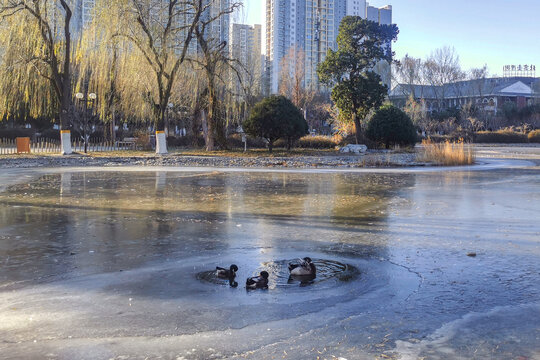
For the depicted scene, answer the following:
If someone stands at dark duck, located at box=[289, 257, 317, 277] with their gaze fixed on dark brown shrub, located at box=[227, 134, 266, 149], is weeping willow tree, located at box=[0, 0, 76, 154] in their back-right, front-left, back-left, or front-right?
front-left

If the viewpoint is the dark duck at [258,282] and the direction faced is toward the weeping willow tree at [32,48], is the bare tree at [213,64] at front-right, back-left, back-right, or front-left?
front-right

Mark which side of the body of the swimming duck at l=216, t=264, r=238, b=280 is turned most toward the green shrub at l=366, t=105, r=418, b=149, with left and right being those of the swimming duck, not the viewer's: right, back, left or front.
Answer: left

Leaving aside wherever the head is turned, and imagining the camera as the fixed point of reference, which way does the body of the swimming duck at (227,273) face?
to the viewer's right

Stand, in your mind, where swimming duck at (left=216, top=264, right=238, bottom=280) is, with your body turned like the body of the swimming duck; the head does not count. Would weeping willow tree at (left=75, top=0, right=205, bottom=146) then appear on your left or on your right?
on your left
